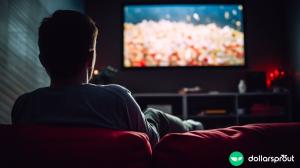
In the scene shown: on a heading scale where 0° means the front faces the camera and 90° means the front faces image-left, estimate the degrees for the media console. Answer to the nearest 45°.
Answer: approximately 0°

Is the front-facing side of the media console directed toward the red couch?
yes

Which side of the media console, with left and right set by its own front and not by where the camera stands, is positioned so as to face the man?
front
